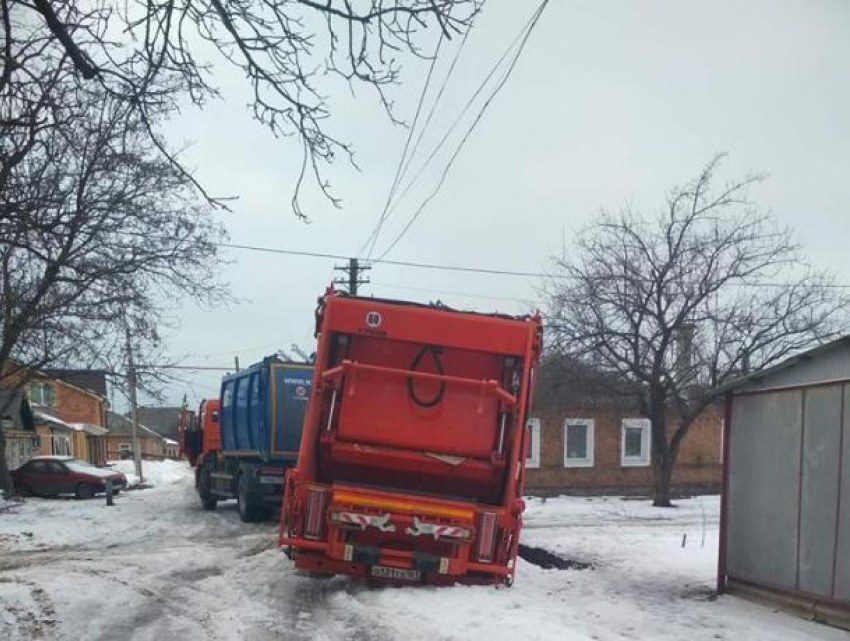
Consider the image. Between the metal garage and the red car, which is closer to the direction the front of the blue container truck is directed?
the red car

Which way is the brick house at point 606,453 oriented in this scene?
toward the camera

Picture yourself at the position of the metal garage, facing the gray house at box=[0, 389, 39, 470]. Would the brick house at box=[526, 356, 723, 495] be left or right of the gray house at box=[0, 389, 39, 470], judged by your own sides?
right

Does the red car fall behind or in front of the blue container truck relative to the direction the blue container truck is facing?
in front

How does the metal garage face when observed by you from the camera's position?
facing the viewer and to the left of the viewer

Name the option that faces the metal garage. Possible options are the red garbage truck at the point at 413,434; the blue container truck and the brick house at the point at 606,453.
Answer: the brick house

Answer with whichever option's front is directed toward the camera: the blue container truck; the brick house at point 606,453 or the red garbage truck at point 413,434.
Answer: the brick house

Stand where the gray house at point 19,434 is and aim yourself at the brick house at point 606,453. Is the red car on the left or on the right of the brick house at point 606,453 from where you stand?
right

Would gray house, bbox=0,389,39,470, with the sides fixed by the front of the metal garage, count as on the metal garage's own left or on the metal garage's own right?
on the metal garage's own right

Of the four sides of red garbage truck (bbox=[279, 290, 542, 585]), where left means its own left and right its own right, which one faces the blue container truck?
front

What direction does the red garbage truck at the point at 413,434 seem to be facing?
away from the camera

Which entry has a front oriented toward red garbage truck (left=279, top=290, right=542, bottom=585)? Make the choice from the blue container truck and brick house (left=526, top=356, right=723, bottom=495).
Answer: the brick house

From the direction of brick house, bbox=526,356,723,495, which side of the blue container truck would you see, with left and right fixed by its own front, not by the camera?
right

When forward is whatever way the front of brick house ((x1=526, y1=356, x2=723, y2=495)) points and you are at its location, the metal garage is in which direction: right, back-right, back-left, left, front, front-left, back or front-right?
front

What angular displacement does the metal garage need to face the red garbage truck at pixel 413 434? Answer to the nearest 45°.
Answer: approximately 45° to its right

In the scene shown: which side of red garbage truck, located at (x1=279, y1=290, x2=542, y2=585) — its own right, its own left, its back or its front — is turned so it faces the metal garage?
right
